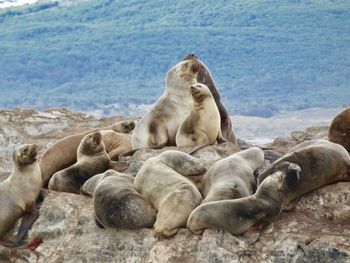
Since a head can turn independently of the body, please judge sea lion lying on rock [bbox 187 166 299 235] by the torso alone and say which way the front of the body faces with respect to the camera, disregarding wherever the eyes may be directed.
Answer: to the viewer's right

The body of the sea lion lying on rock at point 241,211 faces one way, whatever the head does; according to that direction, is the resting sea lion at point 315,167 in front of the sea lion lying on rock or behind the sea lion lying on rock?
in front

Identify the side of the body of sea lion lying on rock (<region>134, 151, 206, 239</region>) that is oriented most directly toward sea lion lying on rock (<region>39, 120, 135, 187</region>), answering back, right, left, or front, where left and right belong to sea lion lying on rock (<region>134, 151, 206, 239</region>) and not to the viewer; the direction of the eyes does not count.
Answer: left

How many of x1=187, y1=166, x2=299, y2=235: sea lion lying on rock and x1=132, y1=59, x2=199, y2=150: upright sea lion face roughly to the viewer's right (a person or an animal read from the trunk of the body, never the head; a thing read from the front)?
2

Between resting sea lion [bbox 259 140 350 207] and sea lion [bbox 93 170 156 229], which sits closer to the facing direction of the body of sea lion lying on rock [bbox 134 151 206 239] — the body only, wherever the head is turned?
the resting sea lion

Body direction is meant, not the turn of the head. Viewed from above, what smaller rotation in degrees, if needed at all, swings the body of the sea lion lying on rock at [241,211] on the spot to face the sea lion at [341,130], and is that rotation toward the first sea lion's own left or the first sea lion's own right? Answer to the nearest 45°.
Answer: approximately 45° to the first sea lion's own left

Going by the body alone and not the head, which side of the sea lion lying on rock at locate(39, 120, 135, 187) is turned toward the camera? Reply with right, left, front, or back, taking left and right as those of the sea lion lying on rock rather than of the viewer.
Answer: right

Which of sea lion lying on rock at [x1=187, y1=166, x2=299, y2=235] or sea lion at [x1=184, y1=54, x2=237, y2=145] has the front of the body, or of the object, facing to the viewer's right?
the sea lion lying on rock

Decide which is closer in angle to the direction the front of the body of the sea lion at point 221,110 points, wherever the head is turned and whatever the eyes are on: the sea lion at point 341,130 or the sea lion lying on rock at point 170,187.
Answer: the sea lion lying on rock

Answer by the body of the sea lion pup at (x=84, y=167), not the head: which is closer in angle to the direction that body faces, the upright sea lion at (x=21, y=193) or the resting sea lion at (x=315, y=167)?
the resting sea lion

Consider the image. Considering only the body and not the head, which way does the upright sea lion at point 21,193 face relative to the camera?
to the viewer's right

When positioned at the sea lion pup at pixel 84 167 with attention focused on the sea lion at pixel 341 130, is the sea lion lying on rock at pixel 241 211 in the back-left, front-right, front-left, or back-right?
front-right

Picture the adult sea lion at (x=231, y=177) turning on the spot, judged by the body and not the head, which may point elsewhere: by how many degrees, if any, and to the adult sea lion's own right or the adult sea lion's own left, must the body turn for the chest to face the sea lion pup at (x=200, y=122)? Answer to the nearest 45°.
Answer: approximately 45° to the adult sea lion's own left

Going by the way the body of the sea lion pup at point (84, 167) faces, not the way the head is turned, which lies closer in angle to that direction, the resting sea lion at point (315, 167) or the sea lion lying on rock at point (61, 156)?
the resting sea lion

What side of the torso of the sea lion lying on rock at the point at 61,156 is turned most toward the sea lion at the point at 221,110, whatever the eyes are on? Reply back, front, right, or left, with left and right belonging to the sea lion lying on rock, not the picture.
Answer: front

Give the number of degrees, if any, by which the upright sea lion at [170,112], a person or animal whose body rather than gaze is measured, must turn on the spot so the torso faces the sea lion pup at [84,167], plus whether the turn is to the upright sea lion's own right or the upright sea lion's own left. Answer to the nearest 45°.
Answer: approximately 135° to the upright sea lion's own right
